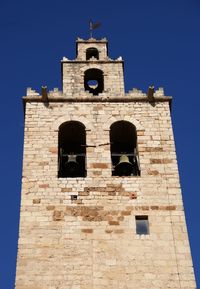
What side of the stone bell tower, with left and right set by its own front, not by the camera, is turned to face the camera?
front
